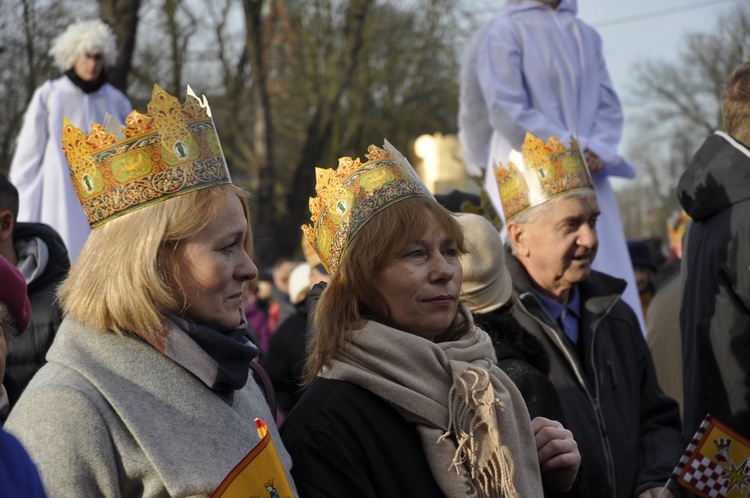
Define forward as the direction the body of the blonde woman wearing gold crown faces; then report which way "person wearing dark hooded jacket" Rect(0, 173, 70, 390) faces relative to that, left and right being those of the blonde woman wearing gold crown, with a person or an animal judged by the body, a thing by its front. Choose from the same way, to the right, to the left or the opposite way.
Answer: the opposite way

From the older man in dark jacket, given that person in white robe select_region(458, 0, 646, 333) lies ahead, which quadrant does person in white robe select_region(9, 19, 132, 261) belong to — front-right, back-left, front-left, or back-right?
front-left

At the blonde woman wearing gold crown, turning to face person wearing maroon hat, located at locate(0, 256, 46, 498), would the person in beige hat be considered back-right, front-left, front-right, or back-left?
back-right

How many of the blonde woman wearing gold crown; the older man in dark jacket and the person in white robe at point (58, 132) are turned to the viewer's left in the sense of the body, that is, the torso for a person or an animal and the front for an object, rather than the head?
0

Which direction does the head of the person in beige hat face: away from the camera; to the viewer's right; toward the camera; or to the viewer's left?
away from the camera

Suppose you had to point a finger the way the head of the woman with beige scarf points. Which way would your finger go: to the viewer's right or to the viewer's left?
to the viewer's right

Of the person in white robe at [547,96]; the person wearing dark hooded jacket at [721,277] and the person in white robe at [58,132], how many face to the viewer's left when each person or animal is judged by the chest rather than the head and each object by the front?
0

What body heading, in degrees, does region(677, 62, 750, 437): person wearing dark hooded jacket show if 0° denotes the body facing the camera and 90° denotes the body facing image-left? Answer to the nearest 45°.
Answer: approximately 225°

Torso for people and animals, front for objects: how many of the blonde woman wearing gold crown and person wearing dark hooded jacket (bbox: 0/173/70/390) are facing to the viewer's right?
1

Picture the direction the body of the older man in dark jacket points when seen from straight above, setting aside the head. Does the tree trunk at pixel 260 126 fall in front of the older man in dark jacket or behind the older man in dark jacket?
behind
